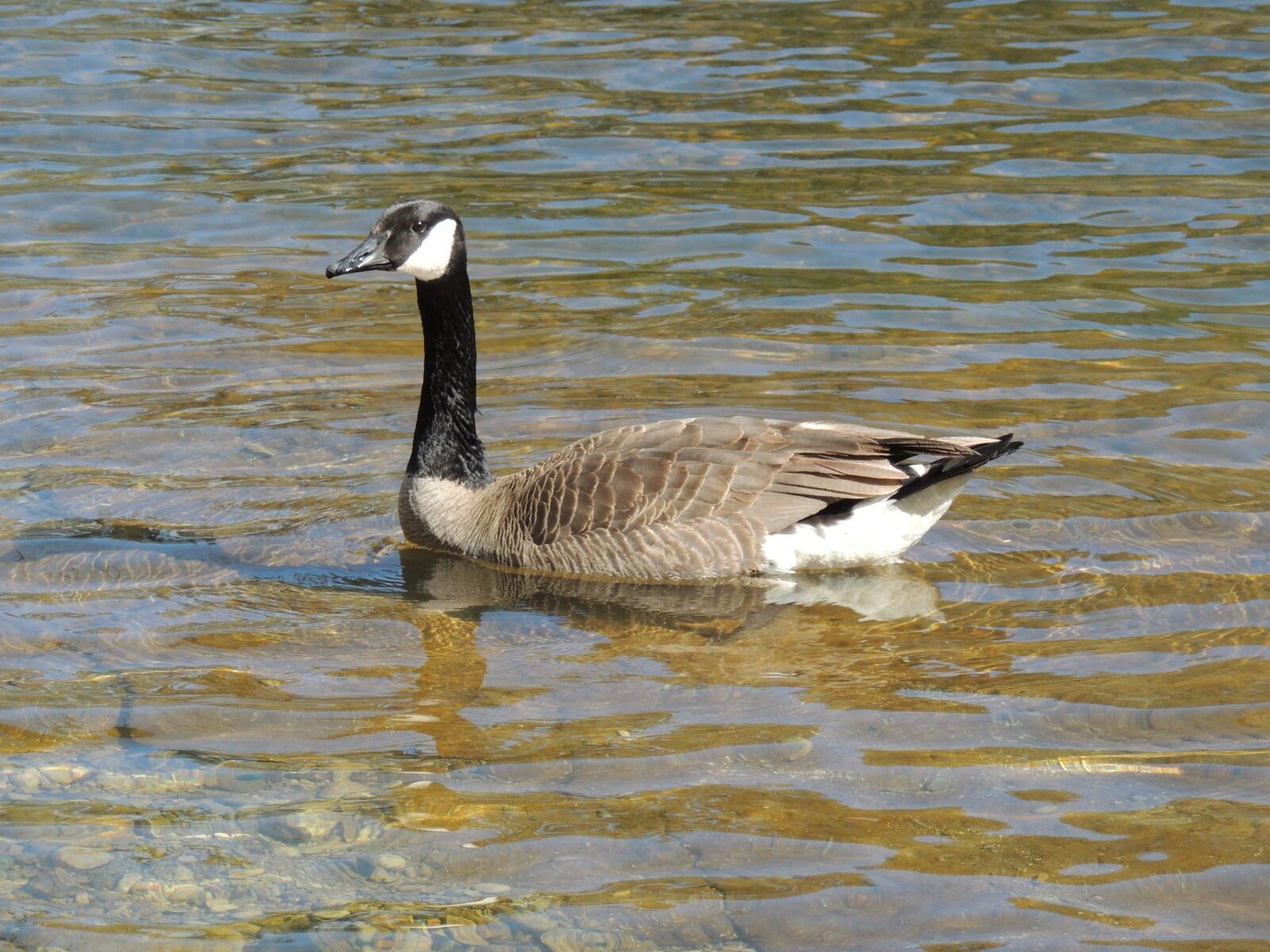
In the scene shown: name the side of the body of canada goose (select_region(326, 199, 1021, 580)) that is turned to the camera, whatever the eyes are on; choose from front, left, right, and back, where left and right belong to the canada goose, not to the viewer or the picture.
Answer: left
